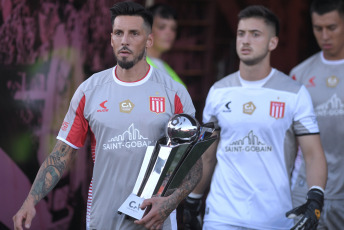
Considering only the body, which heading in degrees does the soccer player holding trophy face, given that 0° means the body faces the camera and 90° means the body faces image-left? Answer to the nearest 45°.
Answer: approximately 0°

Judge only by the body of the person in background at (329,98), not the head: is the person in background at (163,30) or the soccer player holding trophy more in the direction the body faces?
the soccer player holding trophy

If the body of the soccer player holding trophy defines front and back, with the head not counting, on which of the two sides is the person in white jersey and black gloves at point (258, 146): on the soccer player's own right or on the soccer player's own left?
on the soccer player's own left

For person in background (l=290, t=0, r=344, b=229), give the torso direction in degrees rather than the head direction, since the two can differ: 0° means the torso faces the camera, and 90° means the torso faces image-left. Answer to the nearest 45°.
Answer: approximately 0°

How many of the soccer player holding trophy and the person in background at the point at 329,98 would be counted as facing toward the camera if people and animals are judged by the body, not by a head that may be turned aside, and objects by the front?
2

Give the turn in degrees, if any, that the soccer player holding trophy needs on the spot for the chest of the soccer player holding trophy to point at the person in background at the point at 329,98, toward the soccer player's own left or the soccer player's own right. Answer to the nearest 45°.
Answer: approximately 135° to the soccer player's own left
